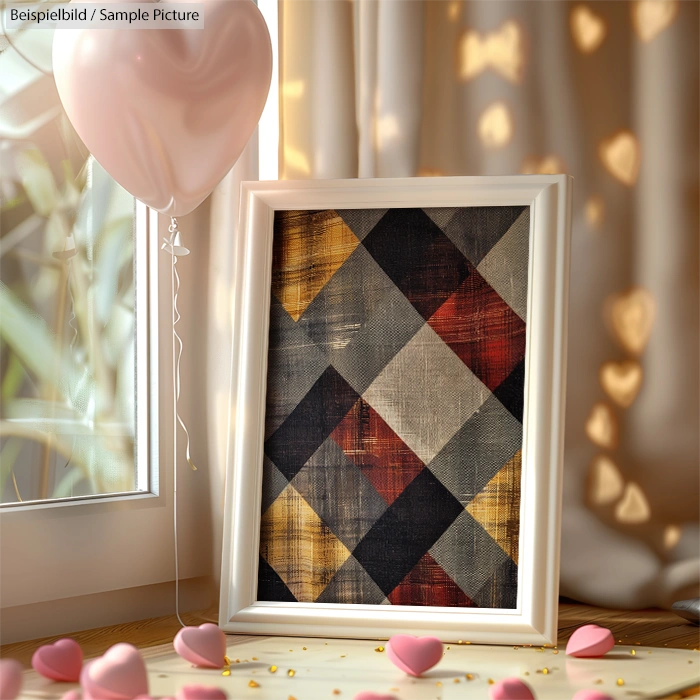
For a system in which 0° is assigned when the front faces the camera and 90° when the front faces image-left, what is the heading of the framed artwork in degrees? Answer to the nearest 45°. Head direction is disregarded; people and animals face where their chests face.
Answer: approximately 0°

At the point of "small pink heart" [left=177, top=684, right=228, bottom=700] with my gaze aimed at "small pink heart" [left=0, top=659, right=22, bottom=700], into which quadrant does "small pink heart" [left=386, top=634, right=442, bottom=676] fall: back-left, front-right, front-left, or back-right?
back-right

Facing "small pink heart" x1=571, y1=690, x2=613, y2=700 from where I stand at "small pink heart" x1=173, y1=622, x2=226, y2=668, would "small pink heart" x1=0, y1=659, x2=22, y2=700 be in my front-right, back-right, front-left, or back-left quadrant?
back-right

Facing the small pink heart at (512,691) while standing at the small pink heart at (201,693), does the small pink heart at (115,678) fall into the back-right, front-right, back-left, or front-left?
back-left
